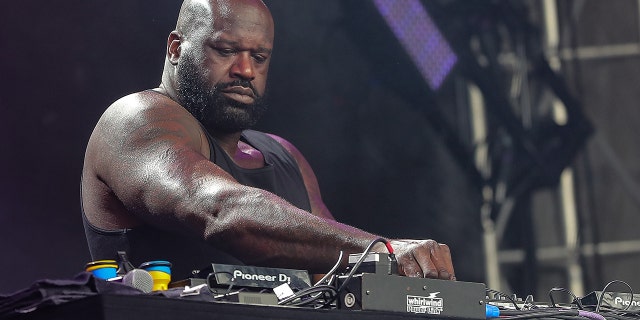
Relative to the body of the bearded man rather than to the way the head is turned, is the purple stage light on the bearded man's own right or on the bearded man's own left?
on the bearded man's own left

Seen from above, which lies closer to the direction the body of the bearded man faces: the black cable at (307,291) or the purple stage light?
the black cable

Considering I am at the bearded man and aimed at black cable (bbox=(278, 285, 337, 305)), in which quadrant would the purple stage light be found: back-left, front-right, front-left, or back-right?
back-left

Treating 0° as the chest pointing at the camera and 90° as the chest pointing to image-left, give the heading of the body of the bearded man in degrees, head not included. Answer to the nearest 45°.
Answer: approximately 315°

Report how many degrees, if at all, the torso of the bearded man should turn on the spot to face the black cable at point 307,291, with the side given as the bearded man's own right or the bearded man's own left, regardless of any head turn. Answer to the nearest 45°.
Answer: approximately 45° to the bearded man's own right

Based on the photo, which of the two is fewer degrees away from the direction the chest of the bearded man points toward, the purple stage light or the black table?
the black table

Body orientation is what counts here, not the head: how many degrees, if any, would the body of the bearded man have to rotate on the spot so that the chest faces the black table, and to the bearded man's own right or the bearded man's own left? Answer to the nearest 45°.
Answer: approximately 45° to the bearded man's own right
